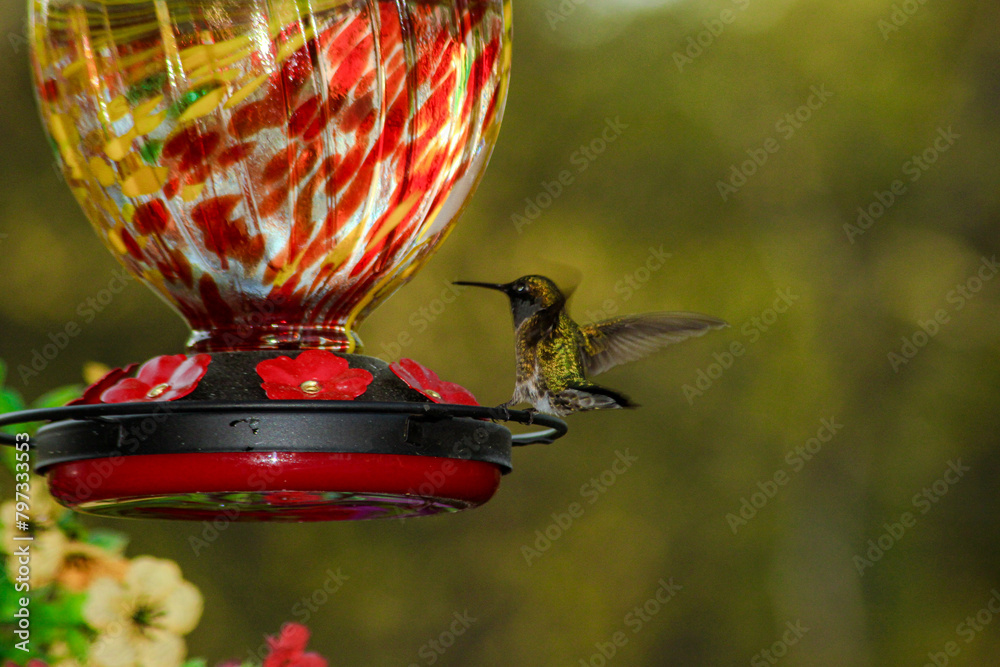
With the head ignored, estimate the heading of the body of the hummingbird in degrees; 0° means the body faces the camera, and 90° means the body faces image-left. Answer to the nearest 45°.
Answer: approximately 90°

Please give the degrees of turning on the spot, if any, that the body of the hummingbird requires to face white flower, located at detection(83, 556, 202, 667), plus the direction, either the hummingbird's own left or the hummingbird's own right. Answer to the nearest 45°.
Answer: approximately 45° to the hummingbird's own left

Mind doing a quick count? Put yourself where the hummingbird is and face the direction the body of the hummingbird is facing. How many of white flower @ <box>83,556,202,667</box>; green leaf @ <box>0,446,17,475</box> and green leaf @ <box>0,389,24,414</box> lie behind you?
0

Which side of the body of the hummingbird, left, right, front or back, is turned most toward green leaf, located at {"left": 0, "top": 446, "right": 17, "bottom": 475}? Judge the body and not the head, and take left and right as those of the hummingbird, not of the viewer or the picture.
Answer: front

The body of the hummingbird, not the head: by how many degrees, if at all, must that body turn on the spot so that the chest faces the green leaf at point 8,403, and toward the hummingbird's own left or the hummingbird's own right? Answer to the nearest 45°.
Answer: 0° — it already faces it
